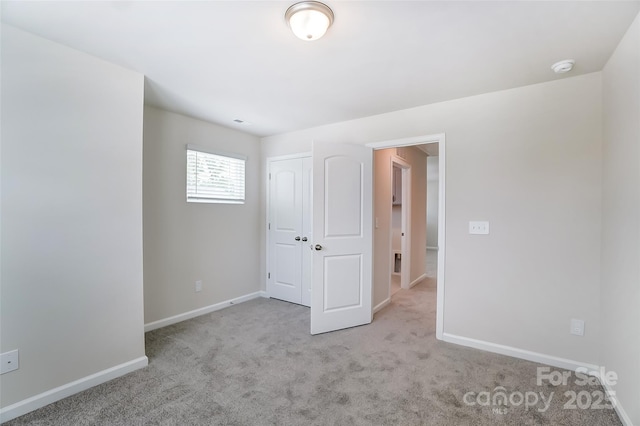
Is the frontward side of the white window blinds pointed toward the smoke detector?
yes

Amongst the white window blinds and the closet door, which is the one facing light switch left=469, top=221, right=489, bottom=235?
the white window blinds

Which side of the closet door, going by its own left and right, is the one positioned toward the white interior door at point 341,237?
left

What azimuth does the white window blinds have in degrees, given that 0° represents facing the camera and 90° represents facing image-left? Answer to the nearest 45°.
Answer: approximately 315°

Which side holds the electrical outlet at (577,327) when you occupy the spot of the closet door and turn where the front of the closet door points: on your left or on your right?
on your left

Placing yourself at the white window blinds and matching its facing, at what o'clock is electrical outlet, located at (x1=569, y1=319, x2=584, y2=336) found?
The electrical outlet is roughly at 12 o'clock from the white window blinds.

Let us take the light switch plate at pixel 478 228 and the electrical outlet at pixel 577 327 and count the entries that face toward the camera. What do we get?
2

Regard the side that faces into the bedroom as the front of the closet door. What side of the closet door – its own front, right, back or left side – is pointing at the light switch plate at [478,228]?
left

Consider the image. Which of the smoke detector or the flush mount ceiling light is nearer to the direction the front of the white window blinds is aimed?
the smoke detector

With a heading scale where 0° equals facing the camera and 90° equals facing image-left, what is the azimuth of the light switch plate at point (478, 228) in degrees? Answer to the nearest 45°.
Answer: approximately 0°

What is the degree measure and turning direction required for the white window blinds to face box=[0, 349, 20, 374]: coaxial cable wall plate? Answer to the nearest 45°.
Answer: approximately 90° to its right
